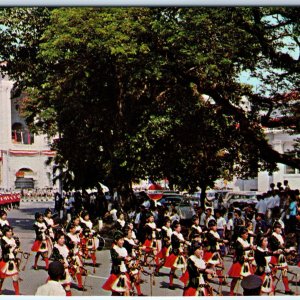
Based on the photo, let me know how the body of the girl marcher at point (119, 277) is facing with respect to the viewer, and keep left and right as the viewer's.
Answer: facing the viewer and to the right of the viewer

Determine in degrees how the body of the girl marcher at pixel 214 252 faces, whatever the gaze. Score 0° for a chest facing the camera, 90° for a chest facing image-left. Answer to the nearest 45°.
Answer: approximately 315°

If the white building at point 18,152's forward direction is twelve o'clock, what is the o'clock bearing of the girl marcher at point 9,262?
The girl marcher is roughly at 12 o'clock from the white building.

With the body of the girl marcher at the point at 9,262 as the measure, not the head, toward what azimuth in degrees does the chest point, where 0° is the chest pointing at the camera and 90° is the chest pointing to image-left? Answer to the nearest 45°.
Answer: approximately 315°

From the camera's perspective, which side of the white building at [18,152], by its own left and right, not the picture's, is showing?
front

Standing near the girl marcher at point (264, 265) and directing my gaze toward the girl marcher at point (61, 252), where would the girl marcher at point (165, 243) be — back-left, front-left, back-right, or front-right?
front-right

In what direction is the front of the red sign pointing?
toward the camera

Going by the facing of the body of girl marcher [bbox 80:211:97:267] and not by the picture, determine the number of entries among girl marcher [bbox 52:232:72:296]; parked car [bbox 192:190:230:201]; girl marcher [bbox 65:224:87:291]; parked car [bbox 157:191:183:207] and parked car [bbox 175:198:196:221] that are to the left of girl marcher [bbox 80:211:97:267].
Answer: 3

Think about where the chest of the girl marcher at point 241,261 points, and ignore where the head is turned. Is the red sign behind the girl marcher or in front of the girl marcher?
behind

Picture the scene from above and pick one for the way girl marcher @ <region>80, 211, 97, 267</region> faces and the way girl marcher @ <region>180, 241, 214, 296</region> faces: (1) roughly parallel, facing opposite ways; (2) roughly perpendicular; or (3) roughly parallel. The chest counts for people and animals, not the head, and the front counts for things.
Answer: roughly parallel

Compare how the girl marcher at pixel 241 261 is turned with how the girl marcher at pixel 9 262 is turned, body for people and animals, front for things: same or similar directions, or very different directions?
same or similar directions

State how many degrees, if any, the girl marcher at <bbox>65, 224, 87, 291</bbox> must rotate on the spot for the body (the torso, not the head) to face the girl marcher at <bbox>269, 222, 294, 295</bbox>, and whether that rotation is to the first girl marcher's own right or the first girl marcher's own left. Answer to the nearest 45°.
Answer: approximately 45° to the first girl marcher's own left

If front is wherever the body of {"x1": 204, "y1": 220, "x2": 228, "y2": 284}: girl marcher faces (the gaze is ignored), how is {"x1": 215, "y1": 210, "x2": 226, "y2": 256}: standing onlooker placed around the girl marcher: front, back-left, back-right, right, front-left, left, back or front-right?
back-left

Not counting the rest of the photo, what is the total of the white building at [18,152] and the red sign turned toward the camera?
2
